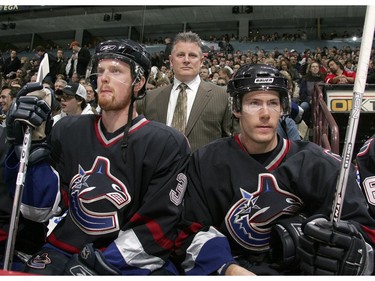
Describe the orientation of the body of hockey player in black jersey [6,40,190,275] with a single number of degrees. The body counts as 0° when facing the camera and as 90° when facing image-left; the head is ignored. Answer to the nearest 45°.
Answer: approximately 45°

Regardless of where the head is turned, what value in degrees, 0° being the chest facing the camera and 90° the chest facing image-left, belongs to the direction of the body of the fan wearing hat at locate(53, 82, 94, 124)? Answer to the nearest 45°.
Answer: approximately 45°

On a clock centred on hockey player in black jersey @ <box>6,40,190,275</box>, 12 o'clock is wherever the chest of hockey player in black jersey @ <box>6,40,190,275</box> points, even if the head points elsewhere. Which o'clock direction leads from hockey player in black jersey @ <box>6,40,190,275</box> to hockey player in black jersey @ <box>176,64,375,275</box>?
hockey player in black jersey @ <box>176,64,375,275</box> is roughly at 8 o'clock from hockey player in black jersey @ <box>6,40,190,275</box>.

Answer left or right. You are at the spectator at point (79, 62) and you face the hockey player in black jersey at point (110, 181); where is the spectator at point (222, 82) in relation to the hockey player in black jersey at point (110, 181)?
left

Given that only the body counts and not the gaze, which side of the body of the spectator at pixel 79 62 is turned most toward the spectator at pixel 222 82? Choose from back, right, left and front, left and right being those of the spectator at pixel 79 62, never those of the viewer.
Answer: left

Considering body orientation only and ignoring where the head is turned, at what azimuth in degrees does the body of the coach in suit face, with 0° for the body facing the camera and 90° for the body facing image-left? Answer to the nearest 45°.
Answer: approximately 0°

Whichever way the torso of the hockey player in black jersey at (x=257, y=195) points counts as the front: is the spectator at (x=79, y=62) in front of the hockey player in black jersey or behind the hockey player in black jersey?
behind

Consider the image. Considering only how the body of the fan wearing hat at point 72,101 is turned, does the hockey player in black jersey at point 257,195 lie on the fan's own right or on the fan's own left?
on the fan's own left

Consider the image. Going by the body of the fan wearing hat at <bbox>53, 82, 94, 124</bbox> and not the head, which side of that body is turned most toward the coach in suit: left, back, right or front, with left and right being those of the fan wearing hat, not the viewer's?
left

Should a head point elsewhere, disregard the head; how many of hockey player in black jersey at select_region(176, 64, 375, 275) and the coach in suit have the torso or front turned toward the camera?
2

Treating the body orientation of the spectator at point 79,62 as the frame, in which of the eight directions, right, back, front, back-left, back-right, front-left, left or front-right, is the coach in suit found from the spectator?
front-left
